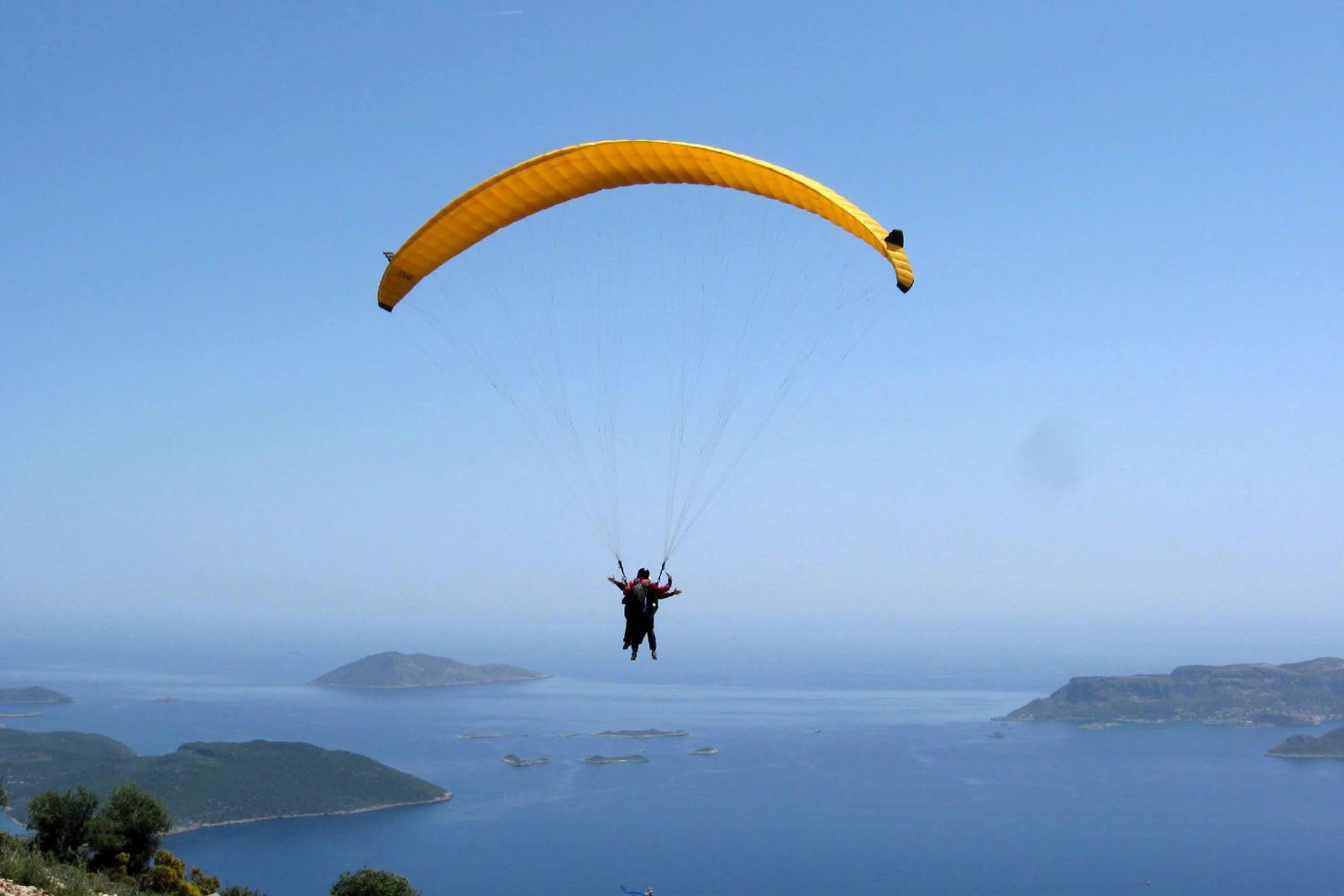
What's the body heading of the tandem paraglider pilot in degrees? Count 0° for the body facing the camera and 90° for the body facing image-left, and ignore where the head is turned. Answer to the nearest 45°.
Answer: approximately 180°

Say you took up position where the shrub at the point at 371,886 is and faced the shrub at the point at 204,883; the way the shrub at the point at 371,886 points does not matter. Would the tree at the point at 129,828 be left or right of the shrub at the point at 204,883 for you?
right

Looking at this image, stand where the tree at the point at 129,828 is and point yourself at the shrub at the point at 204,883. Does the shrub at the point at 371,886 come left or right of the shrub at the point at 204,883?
left

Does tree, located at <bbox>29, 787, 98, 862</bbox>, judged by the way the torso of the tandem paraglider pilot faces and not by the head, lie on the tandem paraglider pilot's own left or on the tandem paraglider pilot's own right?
on the tandem paraglider pilot's own left
